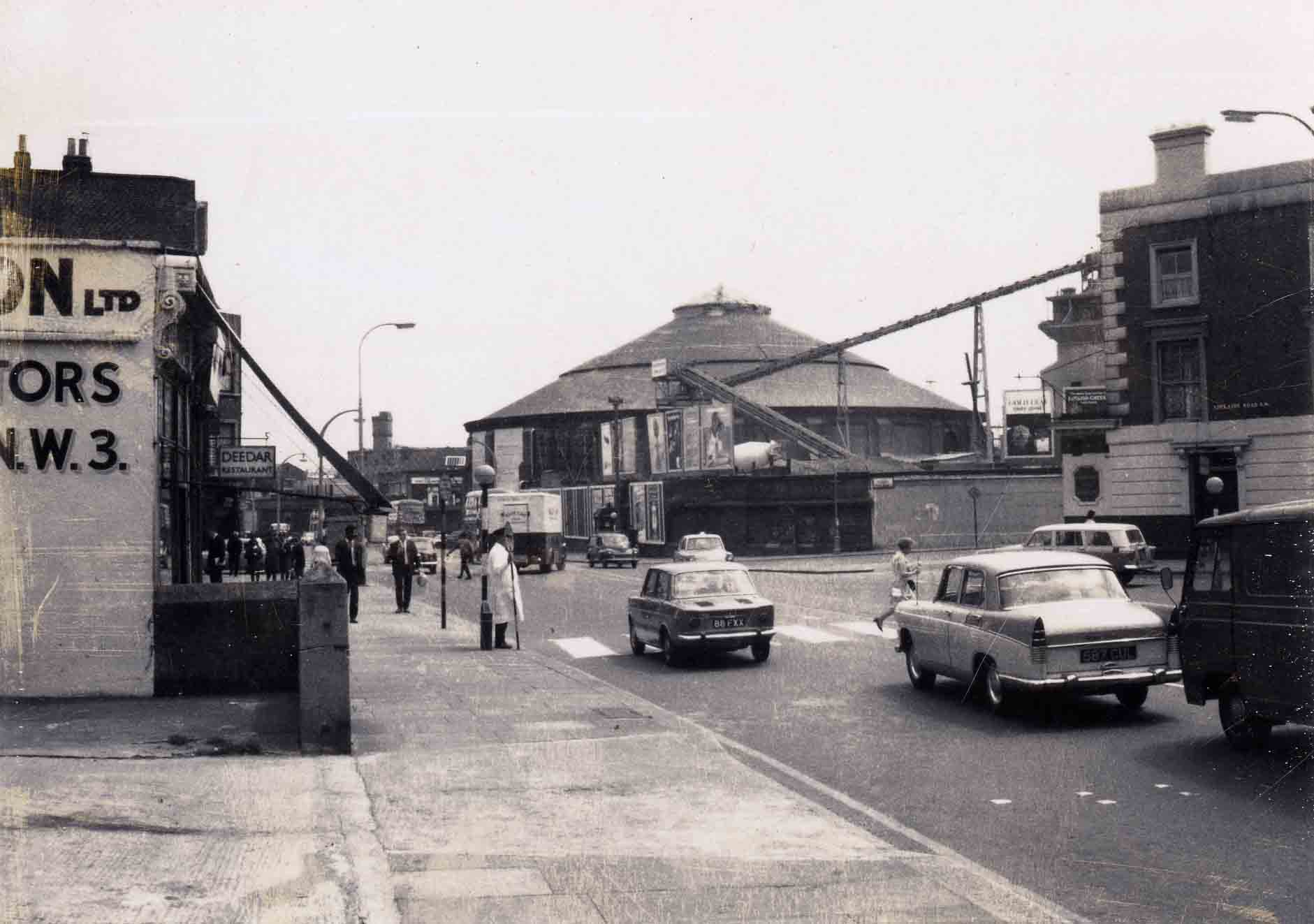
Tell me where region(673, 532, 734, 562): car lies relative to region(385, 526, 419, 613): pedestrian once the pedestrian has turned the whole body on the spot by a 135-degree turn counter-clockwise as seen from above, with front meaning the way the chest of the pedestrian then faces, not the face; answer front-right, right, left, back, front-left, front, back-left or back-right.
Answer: front

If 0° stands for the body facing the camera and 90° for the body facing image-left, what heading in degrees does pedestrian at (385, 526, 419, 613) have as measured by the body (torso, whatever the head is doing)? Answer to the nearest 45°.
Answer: approximately 0°

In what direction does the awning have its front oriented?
to the viewer's right
